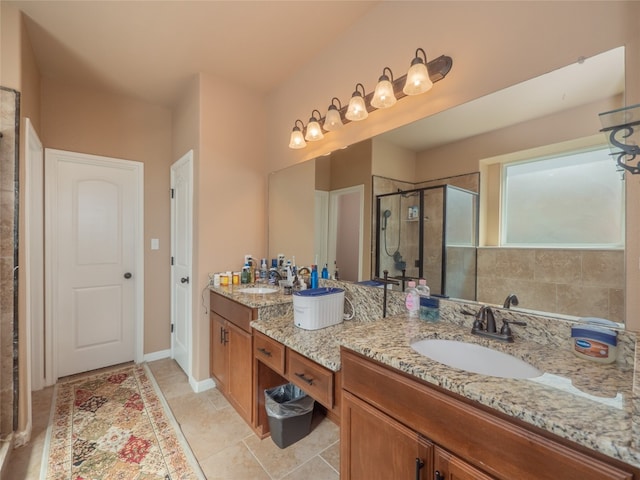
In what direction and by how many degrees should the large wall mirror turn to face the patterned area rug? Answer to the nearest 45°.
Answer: approximately 45° to its right

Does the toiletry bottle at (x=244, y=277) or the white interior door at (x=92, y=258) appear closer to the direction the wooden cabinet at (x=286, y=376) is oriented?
the white interior door

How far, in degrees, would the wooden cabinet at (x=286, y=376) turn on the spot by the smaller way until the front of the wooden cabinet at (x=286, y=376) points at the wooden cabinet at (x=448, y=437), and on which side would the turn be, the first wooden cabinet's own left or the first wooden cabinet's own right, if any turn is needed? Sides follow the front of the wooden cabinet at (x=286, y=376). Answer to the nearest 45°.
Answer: approximately 90° to the first wooden cabinet's own left

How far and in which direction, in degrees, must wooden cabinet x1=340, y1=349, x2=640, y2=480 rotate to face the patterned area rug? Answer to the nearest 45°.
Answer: approximately 45° to its right

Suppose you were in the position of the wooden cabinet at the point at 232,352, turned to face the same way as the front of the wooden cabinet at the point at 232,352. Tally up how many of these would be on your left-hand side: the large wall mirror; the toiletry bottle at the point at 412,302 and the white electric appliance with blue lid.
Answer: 3

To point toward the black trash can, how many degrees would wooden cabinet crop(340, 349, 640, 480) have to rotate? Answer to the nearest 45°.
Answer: approximately 90° to its right
